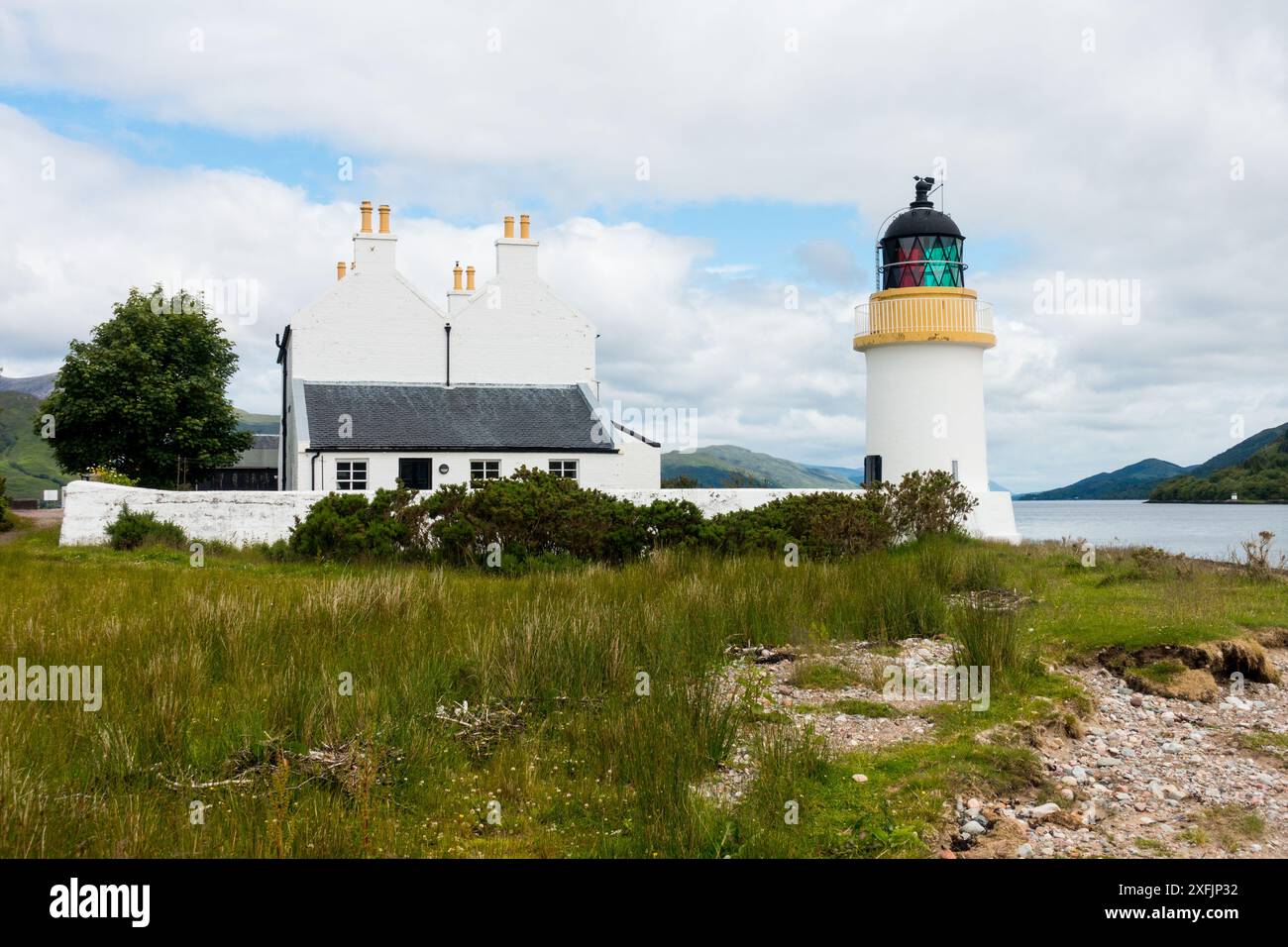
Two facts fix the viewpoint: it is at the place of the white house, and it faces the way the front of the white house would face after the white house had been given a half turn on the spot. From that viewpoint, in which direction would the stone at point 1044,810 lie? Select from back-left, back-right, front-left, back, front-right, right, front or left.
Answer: back

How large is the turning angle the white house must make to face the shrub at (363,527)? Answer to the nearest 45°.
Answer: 0° — it already faces it

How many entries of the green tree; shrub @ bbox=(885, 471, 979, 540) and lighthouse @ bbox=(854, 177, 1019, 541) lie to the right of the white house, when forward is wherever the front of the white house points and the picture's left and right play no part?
1

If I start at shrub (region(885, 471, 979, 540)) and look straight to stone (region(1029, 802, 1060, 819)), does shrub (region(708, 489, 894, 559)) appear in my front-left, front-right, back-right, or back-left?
front-right

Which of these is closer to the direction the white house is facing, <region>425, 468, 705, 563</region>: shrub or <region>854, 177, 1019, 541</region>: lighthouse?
the shrub

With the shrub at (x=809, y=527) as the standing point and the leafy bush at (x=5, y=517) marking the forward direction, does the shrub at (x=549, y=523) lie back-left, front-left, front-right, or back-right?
front-left

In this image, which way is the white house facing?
toward the camera

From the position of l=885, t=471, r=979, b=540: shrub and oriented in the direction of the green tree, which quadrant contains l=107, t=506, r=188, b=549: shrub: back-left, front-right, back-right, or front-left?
front-left

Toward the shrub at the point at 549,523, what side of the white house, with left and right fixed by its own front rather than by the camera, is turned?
front

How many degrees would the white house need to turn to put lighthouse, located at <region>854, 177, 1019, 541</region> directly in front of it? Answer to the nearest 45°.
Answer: approximately 45° to its left

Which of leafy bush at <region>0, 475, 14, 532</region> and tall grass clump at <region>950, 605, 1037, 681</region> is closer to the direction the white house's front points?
the tall grass clump

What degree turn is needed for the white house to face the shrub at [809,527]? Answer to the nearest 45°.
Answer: approximately 45° to its left

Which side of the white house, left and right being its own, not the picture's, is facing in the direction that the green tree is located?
right
